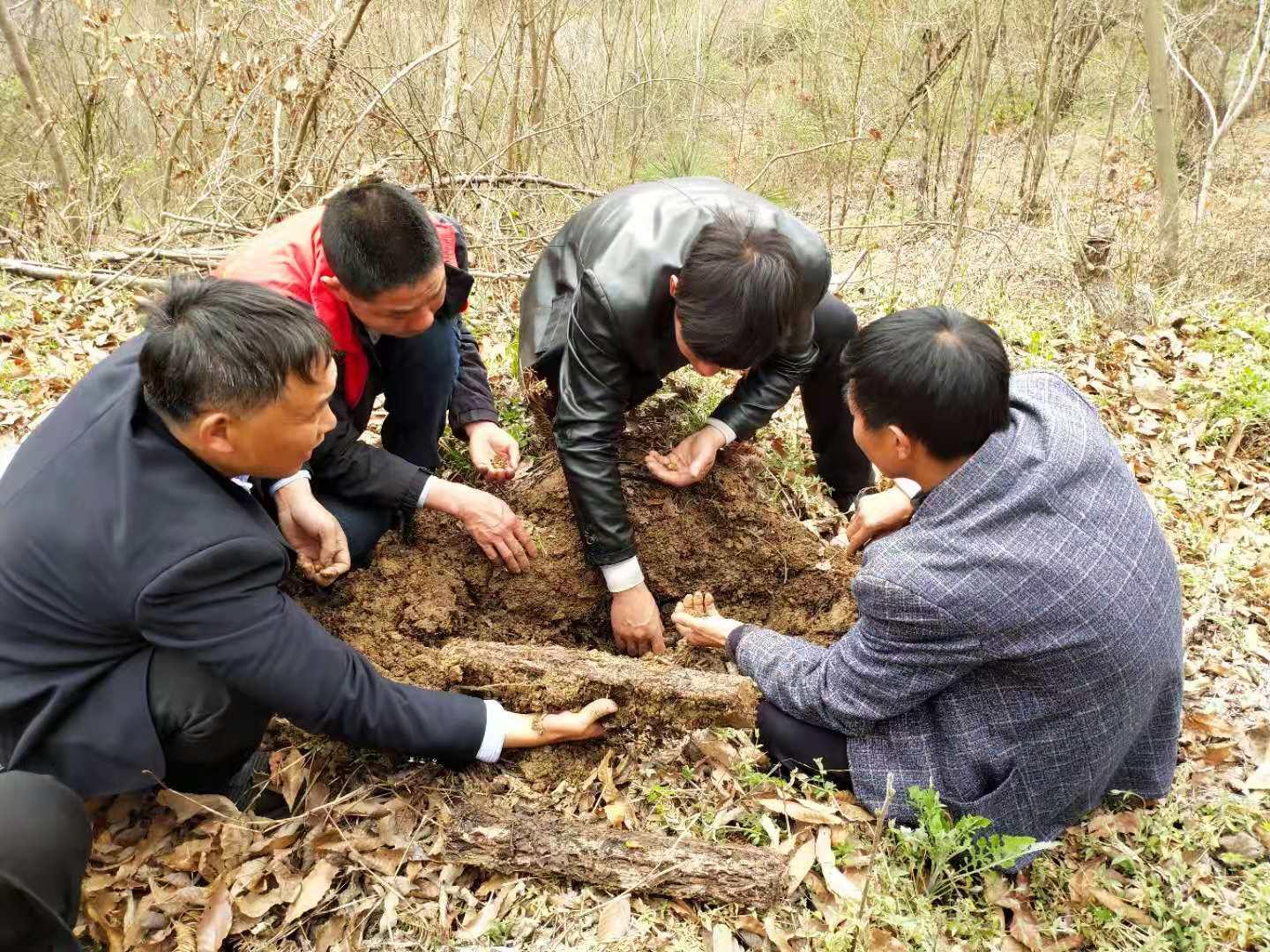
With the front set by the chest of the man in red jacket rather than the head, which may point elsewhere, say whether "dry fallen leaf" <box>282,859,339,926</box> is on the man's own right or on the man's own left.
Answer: on the man's own right

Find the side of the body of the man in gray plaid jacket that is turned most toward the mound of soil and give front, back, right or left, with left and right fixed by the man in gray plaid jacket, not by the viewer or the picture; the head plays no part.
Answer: front

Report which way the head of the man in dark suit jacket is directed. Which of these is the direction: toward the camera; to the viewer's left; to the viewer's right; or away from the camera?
to the viewer's right

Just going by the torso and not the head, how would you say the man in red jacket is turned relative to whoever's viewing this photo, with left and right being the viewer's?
facing the viewer and to the right of the viewer

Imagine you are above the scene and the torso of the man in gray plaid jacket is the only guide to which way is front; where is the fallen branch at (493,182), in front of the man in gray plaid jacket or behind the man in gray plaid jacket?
in front

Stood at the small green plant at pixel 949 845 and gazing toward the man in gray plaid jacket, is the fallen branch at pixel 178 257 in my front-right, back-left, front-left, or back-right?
front-left

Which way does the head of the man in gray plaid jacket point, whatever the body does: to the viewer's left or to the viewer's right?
to the viewer's left

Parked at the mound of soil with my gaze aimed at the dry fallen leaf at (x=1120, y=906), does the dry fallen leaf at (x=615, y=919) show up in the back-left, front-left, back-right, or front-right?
front-right

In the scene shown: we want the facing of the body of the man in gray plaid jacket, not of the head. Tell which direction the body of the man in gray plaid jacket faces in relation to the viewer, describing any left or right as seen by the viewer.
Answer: facing away from the viewer and to the left of the viewer

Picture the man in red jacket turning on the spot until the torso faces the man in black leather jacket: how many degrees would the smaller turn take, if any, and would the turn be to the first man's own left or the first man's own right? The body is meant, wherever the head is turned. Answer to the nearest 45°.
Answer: approximately 45° to the first man's own left

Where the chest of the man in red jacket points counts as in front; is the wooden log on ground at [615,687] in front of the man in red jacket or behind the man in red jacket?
in front

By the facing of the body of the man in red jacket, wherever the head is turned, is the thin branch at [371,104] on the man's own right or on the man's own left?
on the man's own left
